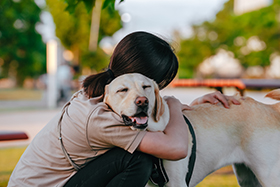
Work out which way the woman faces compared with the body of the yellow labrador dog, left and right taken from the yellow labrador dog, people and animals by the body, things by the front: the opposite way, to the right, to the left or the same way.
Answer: the opposite way

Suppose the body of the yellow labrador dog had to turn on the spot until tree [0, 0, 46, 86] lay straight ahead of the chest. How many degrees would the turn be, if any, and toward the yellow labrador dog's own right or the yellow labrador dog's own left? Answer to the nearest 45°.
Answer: approximately 45° to the yellow labrador dog's own right

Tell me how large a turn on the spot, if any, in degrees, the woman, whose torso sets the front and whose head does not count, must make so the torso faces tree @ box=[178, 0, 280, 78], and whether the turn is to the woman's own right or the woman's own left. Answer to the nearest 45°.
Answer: approximately 90° to the woman's own left

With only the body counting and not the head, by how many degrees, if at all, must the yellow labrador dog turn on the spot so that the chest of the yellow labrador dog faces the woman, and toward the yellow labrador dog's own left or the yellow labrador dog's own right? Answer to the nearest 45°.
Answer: approximately 45° to the yellow labrador dog's own left

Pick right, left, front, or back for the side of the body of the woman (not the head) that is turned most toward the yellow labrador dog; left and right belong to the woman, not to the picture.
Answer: front

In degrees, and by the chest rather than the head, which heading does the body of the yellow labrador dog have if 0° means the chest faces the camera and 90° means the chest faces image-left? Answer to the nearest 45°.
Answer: approximately 90°

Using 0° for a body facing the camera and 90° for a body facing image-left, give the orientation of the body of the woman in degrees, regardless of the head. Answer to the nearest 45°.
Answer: approximately 270°

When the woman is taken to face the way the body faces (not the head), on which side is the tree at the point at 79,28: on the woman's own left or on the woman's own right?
on the woman's own left

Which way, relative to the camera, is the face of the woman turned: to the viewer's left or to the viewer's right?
to the viewer's right

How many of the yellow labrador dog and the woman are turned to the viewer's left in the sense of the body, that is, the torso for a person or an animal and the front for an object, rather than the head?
1
